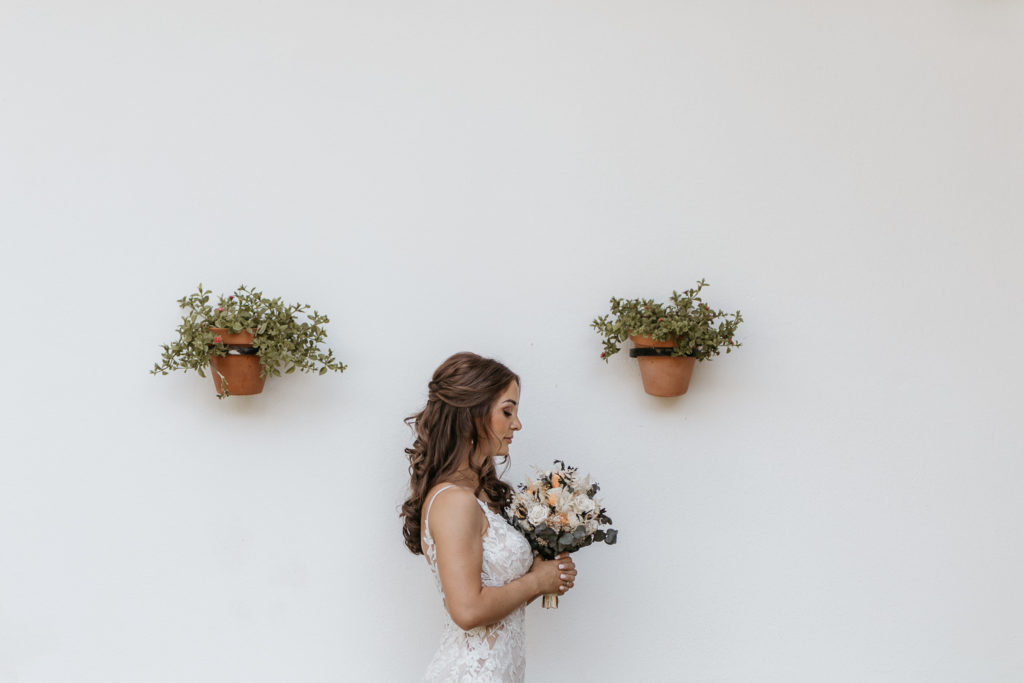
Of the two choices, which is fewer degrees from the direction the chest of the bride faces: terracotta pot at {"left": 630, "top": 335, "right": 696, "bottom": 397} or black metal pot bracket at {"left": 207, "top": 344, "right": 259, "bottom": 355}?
the terracotta pot

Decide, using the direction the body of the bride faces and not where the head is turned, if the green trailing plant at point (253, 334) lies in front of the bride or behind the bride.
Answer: behind

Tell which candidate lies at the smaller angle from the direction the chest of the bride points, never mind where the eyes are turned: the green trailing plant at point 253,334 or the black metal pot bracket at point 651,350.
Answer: the black metal pot bracket

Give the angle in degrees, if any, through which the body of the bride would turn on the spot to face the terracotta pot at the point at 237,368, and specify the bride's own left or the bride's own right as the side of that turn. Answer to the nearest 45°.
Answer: approximately 180°

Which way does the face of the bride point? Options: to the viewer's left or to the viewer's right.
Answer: to the viewer's right

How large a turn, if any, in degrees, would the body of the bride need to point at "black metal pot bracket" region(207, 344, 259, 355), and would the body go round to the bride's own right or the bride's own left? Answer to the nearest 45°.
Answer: approximately 180°

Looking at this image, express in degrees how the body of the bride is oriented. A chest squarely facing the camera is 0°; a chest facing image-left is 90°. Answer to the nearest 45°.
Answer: approximately 270°

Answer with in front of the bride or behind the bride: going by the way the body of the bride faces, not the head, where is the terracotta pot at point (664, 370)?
in front

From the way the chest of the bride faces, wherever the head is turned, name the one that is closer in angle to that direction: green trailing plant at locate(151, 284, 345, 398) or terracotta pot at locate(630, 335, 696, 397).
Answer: the terracotta pot

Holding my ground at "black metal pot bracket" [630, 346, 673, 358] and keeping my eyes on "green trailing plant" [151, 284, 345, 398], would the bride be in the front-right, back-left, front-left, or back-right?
front-left
